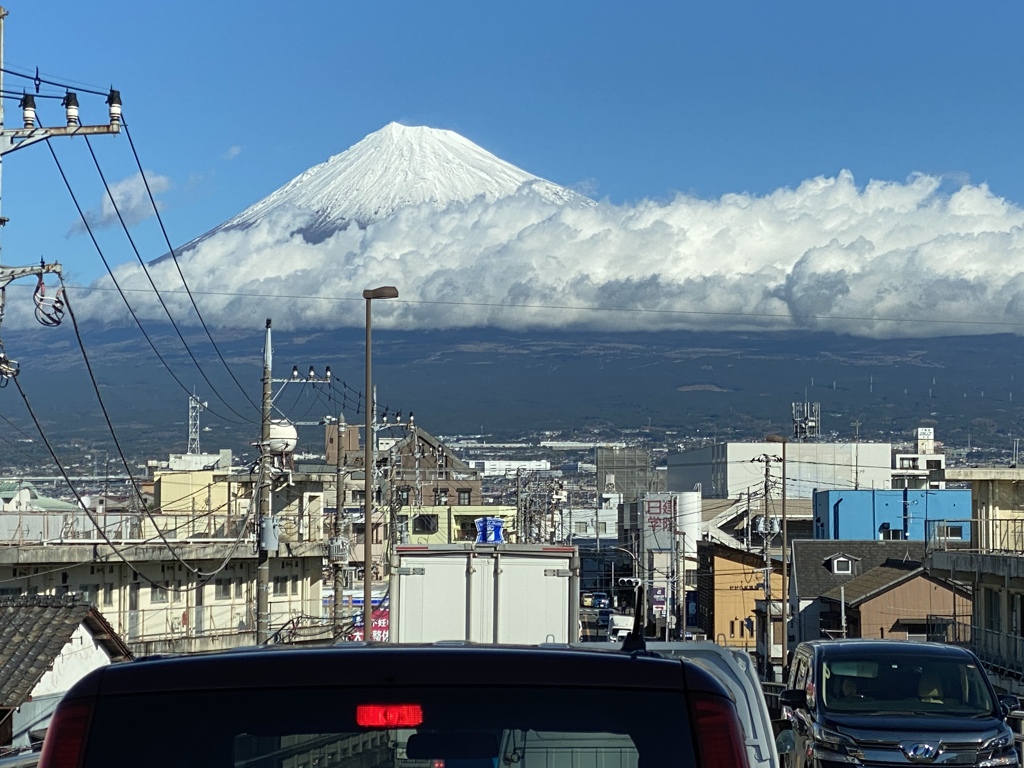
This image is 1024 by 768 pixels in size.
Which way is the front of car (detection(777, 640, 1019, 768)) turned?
toward the camera

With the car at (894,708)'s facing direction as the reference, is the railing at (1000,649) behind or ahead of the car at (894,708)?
behind

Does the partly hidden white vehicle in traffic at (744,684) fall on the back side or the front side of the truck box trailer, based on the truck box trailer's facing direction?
on the back side

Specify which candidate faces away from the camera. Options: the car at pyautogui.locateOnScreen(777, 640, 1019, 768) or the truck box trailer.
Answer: the truck box trailer

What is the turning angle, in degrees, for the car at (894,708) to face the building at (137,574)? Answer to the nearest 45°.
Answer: approximately 135° to its right

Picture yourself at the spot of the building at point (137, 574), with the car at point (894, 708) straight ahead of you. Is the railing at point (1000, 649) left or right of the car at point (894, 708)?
left

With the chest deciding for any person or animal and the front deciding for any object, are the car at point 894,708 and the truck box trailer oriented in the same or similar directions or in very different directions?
very different directions

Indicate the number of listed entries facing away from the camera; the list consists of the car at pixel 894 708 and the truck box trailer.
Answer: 1

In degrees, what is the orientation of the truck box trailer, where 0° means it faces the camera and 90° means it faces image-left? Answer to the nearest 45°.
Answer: approximately 180°
